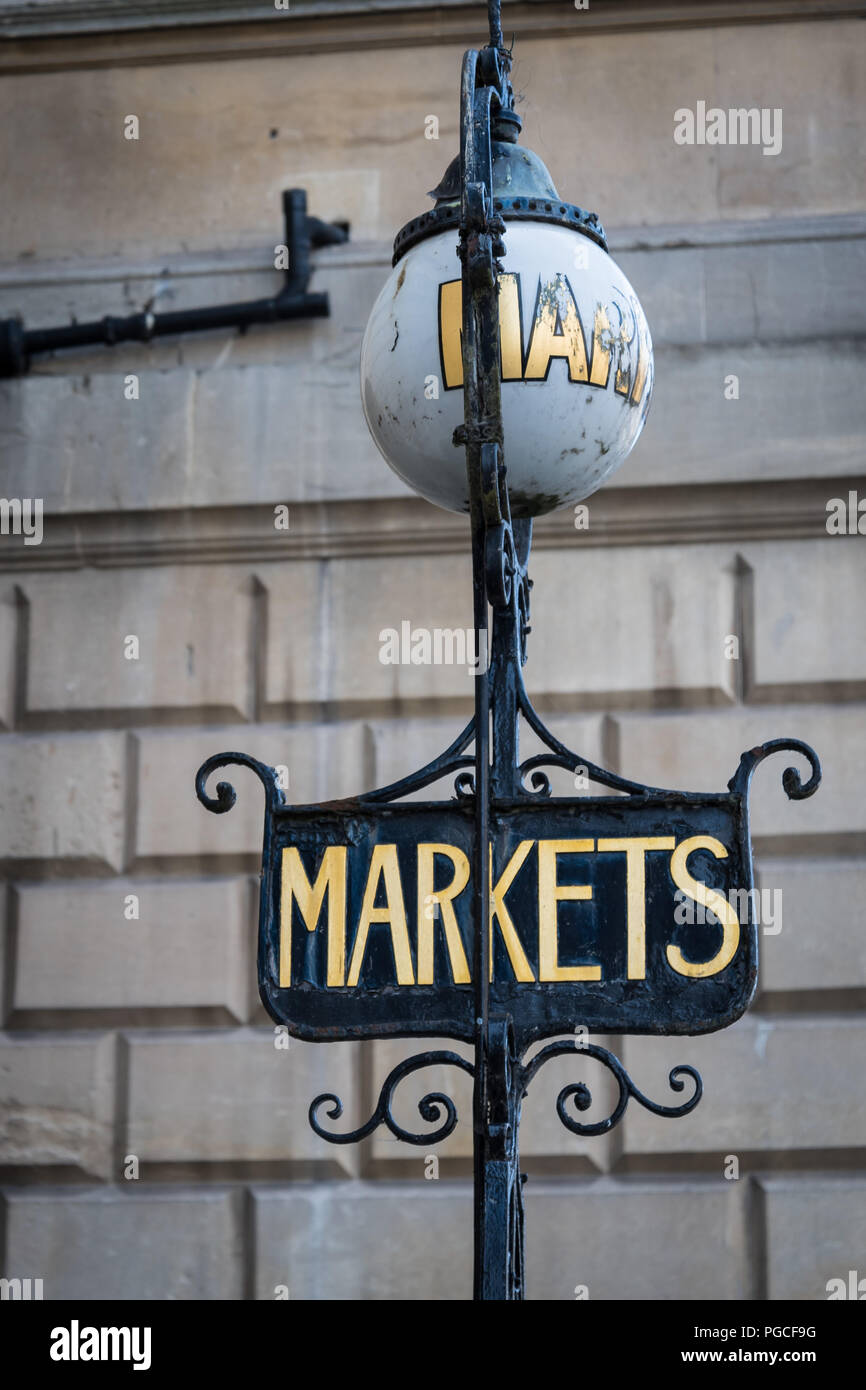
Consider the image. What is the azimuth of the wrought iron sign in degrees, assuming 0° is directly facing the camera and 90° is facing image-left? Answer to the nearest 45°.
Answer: approximately 0°
